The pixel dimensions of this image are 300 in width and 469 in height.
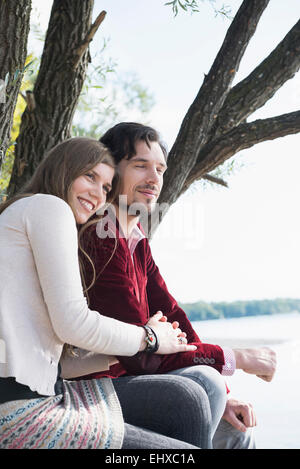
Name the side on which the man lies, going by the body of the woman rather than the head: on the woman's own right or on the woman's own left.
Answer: on the woman's own left

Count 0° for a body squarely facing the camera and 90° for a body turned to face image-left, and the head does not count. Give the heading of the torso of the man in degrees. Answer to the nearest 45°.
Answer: approximately 315°

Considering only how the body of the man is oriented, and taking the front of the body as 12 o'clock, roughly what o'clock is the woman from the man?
The woman is roughly at 4 o'clock from the man.

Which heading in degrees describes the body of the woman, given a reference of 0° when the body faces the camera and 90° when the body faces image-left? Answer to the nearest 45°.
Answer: approximately 270°

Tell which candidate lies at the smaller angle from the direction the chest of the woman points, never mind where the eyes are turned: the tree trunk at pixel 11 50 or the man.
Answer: the man

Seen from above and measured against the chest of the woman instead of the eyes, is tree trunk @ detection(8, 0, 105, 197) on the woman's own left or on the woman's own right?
on the woman's own left
